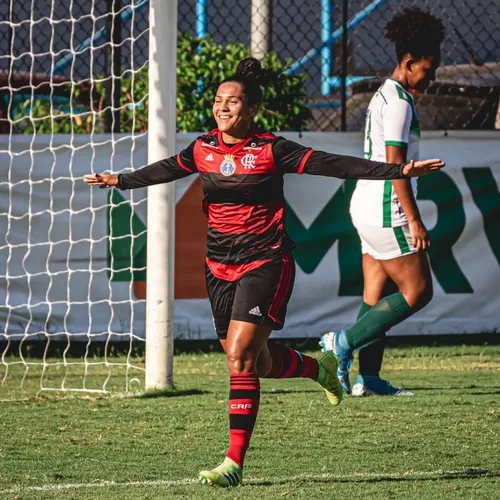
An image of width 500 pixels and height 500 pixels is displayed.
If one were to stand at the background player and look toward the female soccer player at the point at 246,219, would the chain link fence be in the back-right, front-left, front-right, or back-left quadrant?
back-right

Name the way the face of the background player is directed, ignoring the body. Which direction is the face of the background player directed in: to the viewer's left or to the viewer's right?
to the viewer's right

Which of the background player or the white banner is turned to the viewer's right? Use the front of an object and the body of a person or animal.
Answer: the background player

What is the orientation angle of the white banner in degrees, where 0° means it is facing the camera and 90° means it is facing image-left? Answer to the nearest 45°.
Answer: approximately 0°

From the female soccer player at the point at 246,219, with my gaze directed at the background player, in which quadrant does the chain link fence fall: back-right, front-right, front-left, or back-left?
front-left

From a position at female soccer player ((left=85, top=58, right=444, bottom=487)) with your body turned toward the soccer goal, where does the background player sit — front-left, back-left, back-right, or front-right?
front-right

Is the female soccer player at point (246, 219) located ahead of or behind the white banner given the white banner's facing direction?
ahead

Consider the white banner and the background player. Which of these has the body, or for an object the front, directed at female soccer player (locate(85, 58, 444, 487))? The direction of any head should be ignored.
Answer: the white banner

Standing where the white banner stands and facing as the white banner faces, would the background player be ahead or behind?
ahead

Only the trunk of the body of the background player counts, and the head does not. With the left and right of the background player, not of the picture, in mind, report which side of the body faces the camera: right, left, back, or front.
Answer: right
